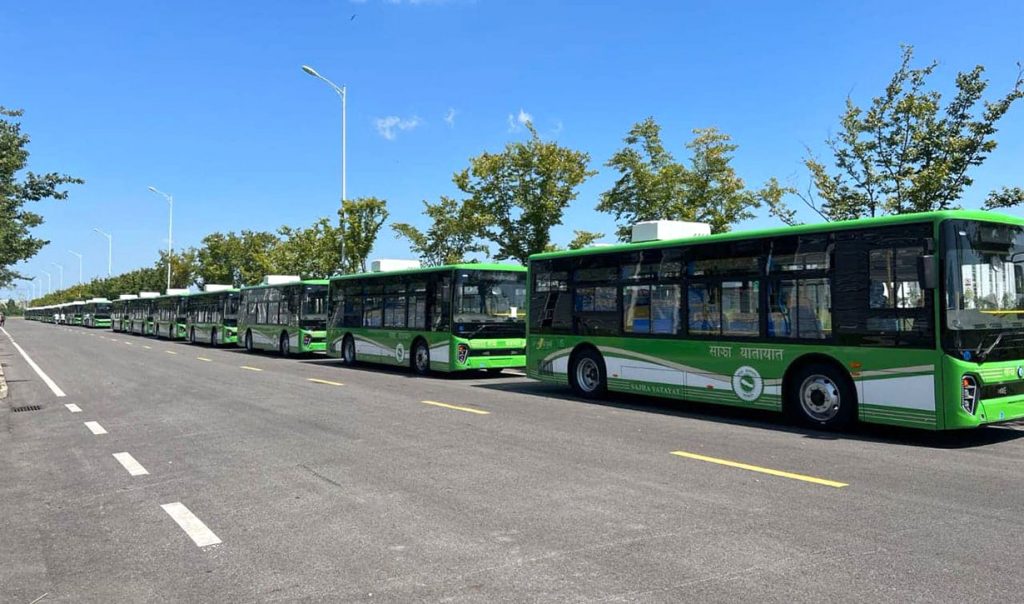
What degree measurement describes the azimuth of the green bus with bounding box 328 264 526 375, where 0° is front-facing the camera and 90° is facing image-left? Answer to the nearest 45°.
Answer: approximately 315°

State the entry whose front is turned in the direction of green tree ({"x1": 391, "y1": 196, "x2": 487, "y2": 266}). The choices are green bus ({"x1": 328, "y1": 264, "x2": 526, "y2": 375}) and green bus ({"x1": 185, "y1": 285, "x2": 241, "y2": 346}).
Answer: green bus ({"x1": 185, "y1": 285, "x2": 241, "y2": 346})

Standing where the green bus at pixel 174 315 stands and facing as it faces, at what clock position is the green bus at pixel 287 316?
the green bus at pixel 287 316 is roughly at 1 o'clock from the green bus at pixel 174 315.

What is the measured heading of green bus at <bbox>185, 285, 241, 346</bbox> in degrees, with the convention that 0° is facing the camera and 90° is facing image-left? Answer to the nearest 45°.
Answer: approximately 315°

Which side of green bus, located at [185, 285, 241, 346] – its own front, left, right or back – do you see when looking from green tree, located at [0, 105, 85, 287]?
right

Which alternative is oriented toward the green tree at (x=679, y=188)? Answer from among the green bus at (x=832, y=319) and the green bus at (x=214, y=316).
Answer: the green bus at (x=214, y=316)

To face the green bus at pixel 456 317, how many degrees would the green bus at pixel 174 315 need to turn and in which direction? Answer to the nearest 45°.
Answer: approximately 45° to its right

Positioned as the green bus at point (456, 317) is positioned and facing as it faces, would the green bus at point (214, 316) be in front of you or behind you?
behind
